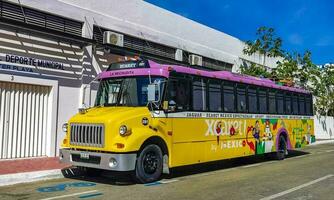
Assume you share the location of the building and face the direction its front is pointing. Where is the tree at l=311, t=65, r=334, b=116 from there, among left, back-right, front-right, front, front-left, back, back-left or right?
left

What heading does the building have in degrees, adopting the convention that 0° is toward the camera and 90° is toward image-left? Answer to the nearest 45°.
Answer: approximately 315°

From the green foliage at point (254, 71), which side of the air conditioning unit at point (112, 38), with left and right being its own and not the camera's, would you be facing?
left

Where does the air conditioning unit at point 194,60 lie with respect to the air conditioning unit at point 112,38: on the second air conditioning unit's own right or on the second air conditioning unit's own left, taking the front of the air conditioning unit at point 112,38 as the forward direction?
on the second air conditioning unit's own left

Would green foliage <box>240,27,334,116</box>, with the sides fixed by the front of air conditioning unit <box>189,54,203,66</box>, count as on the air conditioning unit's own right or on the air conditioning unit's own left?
on the air conditioning unit's own left

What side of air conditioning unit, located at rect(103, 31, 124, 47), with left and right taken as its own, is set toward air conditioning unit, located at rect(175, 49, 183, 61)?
left

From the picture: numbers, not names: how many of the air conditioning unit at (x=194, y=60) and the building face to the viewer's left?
0

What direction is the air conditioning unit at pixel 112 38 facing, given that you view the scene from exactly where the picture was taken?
facing the viewer and to the right of the viewer

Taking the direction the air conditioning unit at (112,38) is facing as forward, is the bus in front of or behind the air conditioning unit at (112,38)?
in front

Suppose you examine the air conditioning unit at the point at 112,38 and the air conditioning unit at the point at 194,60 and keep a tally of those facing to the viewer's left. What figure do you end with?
0

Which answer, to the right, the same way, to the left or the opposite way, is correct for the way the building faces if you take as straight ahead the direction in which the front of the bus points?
to the left

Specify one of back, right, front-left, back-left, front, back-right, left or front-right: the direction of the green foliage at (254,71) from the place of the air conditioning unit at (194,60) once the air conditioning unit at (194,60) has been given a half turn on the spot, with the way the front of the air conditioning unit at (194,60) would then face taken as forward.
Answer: right
